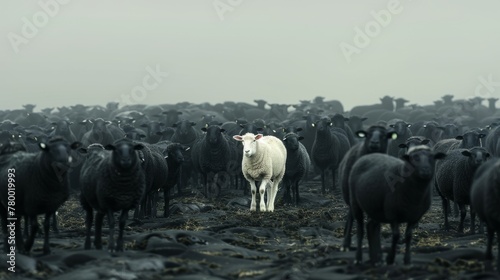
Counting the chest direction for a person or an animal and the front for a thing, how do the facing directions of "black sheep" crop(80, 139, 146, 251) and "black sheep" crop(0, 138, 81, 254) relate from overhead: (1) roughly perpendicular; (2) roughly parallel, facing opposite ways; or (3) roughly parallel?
roughly parallel

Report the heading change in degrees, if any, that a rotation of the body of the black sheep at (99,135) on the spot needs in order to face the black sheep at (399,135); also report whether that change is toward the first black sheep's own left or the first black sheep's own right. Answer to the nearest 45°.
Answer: approximately 90° to the first black sheep's own left

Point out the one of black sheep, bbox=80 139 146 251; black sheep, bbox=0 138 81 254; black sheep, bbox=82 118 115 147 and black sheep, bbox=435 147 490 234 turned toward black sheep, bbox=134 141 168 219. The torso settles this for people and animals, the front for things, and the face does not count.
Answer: black sheep, bbox=82 118 115 147

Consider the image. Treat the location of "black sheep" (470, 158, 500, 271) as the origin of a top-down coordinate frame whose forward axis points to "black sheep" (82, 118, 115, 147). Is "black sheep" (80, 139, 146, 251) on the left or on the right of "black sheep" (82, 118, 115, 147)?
left

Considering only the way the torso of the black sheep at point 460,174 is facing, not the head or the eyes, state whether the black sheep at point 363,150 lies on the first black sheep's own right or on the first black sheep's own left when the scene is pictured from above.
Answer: on the first black sheep's own right

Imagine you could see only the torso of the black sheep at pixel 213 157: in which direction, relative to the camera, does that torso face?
toward the camera

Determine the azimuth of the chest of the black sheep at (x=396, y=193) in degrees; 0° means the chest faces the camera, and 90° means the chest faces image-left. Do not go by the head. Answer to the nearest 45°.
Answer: approximately 315°

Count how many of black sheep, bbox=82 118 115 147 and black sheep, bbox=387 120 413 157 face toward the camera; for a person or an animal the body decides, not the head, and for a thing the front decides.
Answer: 2

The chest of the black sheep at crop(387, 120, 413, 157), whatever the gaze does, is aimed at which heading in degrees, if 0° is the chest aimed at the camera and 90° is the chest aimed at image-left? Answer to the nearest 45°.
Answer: approximately 0°

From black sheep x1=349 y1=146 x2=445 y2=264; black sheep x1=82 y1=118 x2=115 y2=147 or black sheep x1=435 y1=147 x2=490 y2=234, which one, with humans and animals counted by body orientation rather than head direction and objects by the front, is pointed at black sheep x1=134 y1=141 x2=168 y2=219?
black sheep x1=82 y1=118 x2=115 y2=147

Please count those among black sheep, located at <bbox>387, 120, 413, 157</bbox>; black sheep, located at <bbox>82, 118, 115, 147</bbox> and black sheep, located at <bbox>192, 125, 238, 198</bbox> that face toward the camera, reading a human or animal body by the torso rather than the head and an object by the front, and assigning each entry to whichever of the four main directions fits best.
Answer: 3

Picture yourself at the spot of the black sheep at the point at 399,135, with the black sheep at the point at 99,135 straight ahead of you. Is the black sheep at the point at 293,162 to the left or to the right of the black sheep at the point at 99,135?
left

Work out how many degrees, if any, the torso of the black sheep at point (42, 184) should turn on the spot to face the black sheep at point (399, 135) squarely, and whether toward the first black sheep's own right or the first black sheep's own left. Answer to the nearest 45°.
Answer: approximately 90° to the first black sheep's own left

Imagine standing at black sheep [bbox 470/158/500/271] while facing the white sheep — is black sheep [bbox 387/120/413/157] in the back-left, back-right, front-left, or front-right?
front-right

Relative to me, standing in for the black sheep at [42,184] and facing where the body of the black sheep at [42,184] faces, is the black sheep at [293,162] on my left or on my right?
on my left
